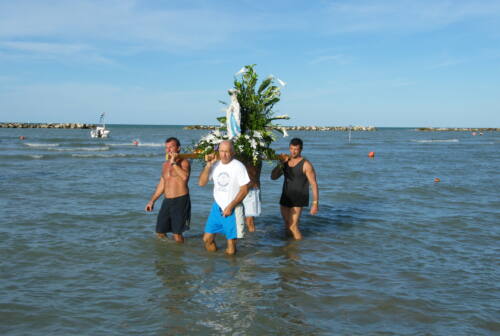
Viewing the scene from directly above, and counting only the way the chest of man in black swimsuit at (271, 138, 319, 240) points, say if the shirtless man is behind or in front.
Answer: in front

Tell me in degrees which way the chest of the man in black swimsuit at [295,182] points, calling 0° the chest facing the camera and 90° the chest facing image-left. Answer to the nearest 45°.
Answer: approximately 45°

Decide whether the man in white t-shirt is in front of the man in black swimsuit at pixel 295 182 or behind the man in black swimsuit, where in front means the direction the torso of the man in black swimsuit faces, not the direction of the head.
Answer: in front
